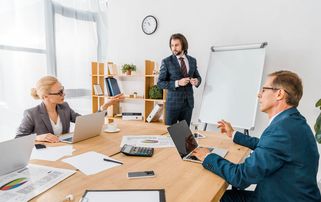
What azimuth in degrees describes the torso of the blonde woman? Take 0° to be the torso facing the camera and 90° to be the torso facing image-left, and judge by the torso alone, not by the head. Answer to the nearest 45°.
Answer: approximately 315°

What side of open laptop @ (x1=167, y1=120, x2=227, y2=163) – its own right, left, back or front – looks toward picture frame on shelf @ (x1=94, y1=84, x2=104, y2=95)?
back

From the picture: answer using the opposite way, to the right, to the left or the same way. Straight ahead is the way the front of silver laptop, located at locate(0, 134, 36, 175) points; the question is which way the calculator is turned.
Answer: the opposite way

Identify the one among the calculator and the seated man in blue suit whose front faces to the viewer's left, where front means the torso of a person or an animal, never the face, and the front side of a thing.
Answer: the seated man in blue suit

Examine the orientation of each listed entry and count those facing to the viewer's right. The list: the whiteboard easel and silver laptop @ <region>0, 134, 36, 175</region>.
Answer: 0

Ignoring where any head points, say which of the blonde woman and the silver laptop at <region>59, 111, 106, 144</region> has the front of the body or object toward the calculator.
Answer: the blonde woman

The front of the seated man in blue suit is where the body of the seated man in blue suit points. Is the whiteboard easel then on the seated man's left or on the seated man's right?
on the seated man's right

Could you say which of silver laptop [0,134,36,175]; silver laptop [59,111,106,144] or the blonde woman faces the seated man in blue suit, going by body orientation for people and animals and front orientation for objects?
the blonde woman

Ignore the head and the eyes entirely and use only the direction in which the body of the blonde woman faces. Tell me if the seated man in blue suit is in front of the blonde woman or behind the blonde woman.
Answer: in front

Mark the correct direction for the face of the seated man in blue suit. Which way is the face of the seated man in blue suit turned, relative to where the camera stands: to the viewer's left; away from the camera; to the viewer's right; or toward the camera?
to the viewer's left

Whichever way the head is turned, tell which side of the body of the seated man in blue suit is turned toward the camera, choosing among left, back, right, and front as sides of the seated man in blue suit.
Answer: left

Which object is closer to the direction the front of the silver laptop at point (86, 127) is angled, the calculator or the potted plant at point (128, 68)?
the potted plant

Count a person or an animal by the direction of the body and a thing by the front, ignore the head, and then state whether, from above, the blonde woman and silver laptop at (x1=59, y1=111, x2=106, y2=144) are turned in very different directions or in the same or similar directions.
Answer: very different directions

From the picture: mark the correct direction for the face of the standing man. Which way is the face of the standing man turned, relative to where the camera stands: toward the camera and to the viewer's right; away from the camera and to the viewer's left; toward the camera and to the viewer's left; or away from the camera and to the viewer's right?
toward the camera and to the viewer's left

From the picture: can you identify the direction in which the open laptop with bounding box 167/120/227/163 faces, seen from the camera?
facing the viewer and to the right of the viewer
